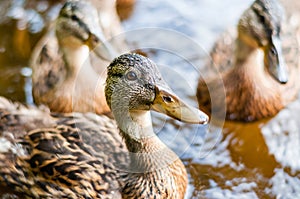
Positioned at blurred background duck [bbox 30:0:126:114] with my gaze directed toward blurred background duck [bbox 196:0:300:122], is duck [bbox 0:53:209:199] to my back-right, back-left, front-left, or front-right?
front-right

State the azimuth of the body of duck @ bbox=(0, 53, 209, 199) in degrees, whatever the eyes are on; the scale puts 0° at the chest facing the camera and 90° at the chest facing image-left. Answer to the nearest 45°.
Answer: approximately 270°

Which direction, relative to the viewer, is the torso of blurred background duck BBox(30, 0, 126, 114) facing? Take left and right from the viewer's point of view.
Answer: facing the viewer and to the right of the viewer

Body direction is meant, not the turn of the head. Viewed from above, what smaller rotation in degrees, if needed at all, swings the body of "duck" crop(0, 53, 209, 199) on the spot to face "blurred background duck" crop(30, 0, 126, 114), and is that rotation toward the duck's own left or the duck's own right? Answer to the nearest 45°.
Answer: approximately 135° to the duck's own left

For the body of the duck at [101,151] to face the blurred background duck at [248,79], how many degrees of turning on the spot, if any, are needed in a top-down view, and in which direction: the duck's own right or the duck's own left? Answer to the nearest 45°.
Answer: approximately 45° to the duck's own left

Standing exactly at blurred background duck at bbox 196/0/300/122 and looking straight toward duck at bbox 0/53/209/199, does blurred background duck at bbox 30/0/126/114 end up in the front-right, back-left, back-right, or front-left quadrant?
front-right

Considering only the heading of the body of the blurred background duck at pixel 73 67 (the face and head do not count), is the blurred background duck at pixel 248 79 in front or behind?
in front

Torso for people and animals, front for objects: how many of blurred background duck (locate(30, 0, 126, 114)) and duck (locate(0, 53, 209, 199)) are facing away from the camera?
0
